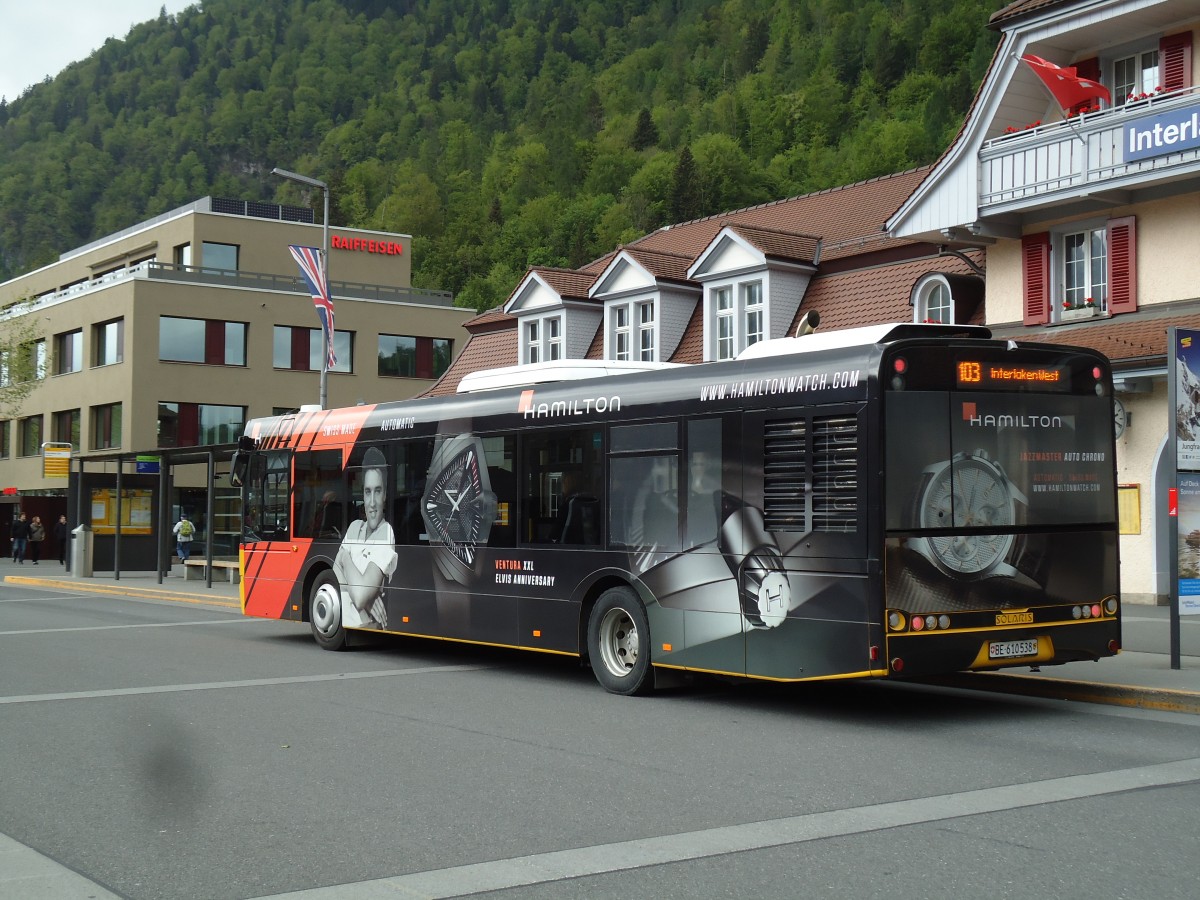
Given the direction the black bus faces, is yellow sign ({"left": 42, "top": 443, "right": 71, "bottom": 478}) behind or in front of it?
in front

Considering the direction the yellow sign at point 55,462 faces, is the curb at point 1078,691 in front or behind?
in front

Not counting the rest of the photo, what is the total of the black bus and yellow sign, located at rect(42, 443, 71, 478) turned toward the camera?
1

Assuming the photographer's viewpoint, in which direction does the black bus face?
facing away from the viewer and to the left of the viewer

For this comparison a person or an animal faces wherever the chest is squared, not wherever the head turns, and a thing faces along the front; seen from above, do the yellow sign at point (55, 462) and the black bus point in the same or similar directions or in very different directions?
very different directions

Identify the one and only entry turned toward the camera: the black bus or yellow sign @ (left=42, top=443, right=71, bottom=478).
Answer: the yellow sign

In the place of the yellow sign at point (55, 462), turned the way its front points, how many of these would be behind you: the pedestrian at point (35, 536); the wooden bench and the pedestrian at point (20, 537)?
2

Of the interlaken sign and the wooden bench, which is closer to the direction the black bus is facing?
the wooden bench

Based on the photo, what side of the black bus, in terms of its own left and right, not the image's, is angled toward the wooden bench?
front

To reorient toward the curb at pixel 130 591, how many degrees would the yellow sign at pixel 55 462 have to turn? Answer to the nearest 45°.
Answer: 0° — it already faces it

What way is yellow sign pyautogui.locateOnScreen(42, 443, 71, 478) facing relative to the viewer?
toward the camera

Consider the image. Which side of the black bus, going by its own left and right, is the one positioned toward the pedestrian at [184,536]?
front
